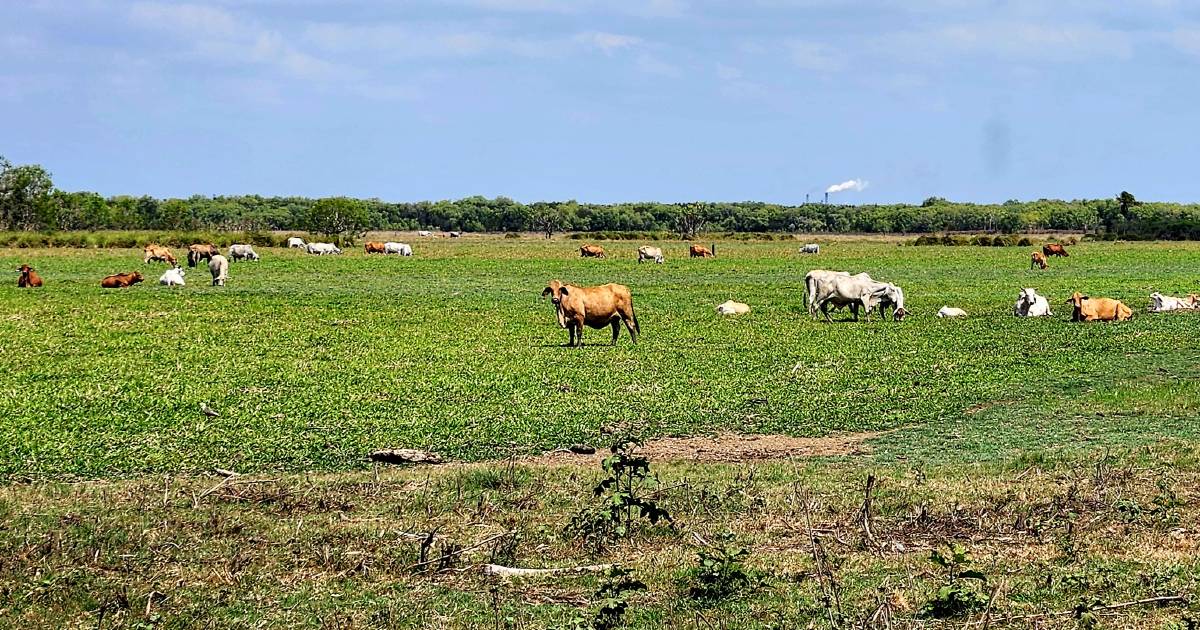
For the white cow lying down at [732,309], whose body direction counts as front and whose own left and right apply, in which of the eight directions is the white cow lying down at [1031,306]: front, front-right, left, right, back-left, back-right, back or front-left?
back

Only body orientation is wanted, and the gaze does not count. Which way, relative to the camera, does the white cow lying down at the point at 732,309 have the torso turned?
to the viewer's left

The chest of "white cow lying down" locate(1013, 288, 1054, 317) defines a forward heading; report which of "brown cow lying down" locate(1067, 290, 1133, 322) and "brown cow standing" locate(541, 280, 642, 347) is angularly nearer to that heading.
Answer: the brown cow standing

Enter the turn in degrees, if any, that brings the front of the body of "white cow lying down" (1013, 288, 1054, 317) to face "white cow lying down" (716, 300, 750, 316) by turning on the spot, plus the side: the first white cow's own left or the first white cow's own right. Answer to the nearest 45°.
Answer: approximately 45° to the first white cow's own right

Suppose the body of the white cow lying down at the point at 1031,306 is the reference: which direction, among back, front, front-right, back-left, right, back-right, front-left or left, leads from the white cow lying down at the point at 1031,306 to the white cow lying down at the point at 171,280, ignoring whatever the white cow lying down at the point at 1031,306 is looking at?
front-right

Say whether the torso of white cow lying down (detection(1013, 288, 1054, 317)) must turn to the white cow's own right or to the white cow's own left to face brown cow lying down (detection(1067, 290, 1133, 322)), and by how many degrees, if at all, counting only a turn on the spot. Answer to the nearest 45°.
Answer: approximately 90° to the white cow's own left
